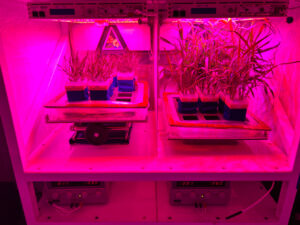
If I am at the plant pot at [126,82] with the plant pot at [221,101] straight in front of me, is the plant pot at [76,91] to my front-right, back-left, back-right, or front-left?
back-right

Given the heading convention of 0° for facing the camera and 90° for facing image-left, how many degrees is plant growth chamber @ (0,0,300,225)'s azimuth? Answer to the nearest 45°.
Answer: approximately 0°
